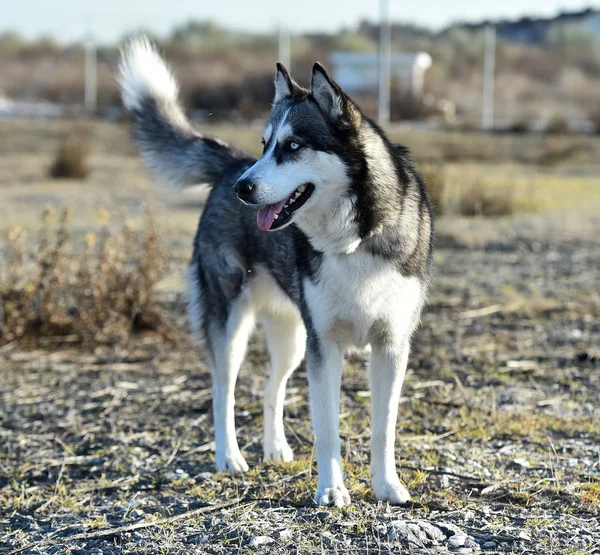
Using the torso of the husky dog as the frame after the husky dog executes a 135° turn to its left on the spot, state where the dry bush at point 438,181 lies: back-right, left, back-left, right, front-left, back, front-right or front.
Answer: front

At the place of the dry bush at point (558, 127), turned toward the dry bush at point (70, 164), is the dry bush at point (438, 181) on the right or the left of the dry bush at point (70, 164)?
left

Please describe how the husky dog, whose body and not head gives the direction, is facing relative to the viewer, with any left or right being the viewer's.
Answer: facing the viewer and to the right of the viewer

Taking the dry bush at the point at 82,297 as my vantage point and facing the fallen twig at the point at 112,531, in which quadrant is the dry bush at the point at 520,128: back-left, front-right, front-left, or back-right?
back-left

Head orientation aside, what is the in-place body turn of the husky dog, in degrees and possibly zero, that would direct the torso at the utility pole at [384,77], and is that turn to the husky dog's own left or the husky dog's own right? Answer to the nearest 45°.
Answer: approximately 135° to the husky dog's own left

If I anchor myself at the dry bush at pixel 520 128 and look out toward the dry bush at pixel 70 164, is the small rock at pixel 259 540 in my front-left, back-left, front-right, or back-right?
front-left

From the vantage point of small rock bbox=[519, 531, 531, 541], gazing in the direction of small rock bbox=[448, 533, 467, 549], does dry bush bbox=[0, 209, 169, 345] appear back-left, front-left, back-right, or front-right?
front-right

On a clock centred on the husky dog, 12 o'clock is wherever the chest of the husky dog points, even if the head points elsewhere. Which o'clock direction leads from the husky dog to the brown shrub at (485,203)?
The brown shrub is roughly at 8 o'clock from the husky dog.

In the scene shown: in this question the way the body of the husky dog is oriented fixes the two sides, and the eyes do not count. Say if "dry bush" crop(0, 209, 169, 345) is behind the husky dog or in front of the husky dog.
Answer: behind

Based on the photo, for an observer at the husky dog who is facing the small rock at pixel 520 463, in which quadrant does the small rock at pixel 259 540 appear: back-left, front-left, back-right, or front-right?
back-right

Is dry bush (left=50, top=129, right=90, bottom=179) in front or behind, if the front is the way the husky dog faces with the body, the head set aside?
behind
